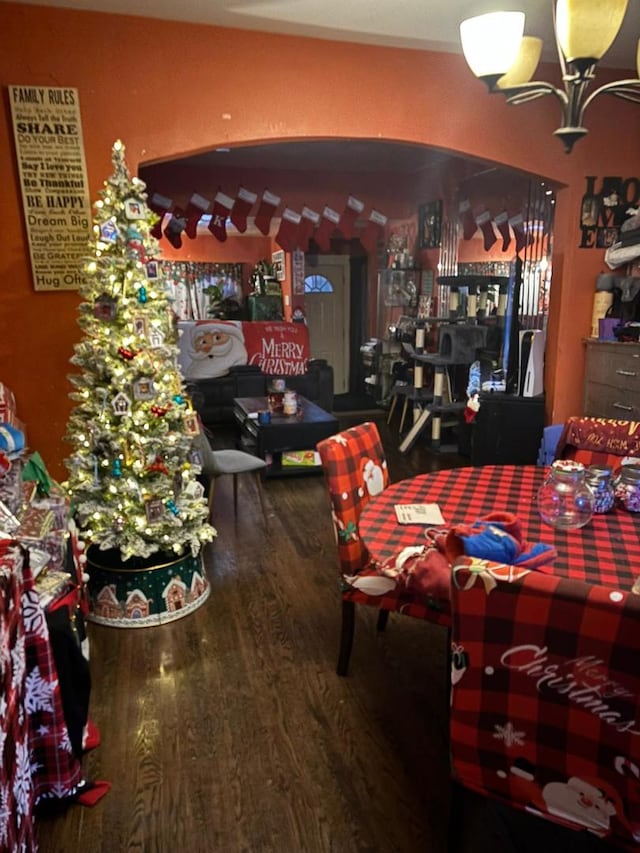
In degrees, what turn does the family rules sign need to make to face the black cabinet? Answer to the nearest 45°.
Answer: approximately 90° to its left

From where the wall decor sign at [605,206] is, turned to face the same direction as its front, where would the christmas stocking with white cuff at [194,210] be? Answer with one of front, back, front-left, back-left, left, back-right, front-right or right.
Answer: right

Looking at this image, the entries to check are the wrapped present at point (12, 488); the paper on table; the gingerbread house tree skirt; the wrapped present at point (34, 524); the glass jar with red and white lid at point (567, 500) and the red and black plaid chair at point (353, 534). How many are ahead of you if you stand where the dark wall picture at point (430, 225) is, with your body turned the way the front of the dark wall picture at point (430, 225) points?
6

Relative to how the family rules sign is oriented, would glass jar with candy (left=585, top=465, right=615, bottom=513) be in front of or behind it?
in front

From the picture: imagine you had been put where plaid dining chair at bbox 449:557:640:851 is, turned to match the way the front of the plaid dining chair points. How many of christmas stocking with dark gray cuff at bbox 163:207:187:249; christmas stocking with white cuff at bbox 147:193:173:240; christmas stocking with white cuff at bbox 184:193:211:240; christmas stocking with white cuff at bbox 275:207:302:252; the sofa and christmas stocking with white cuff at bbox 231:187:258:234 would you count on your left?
6

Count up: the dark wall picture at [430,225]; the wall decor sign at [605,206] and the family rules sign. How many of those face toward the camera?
3

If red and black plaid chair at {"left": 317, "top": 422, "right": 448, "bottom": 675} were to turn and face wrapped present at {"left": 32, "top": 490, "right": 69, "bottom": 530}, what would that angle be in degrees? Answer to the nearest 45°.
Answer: approximately 135° to its right

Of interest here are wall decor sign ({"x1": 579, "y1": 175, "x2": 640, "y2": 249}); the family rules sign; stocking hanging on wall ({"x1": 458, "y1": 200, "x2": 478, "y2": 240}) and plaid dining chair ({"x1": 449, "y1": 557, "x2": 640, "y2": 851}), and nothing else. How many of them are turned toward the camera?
3

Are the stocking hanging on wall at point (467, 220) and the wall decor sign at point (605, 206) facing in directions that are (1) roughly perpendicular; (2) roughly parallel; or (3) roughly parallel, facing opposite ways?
roughly parallel

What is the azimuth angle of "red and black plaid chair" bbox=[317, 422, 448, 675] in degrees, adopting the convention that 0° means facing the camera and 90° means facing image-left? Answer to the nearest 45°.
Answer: approximately 315°

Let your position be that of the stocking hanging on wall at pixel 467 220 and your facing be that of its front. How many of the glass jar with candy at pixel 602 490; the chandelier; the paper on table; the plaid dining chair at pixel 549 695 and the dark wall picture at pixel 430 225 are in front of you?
4

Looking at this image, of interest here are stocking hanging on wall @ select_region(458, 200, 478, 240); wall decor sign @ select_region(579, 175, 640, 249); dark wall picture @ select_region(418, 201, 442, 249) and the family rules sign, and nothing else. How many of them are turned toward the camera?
4

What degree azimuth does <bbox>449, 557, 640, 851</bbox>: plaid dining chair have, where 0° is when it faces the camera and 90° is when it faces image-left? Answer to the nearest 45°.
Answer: approximately 225°

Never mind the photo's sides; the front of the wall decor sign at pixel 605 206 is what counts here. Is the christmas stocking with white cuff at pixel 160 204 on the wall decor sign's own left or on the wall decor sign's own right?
on the wall decor sign's own right

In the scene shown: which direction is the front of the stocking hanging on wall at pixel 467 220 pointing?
toward the camera

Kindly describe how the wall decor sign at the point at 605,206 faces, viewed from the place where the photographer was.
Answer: facing the viewer
